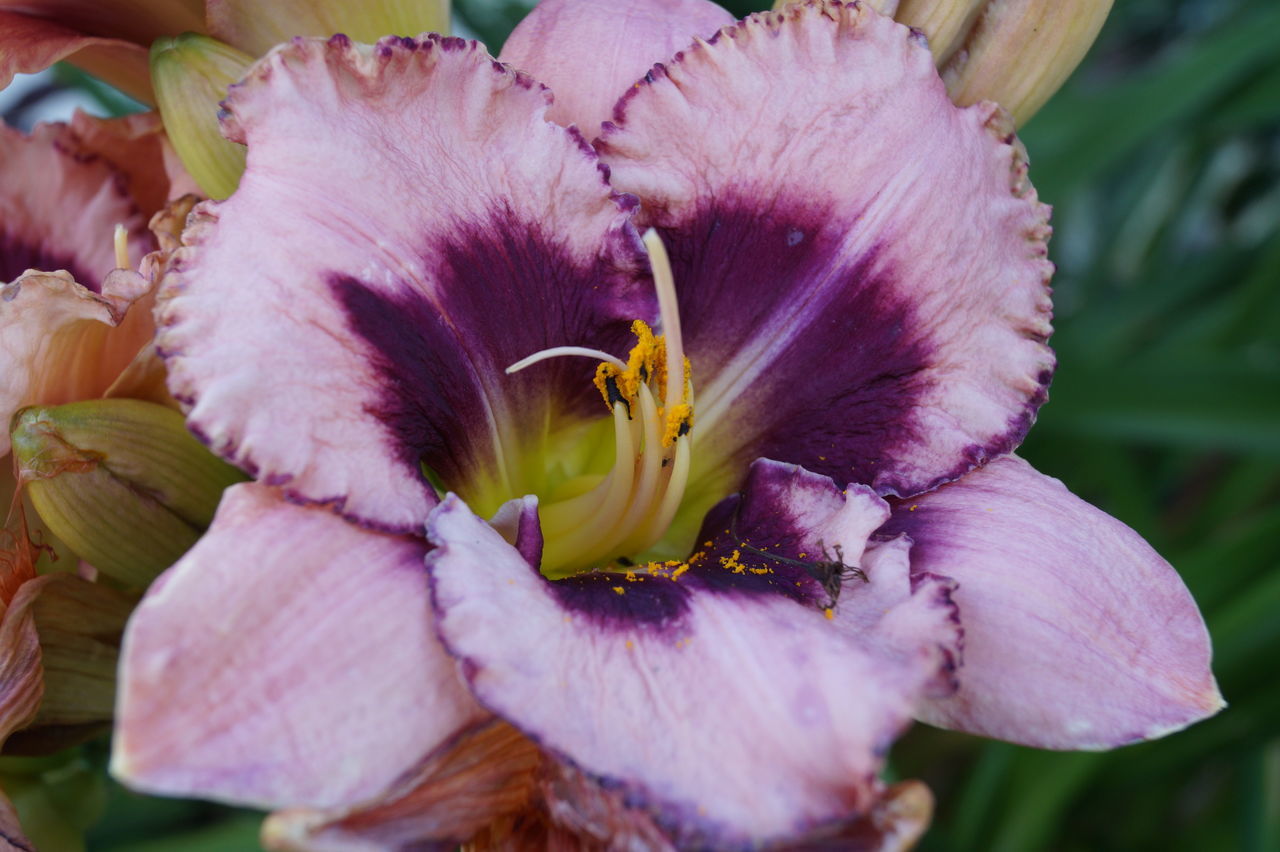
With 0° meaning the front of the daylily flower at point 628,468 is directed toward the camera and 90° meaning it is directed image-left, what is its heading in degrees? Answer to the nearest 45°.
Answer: approximately 0°
